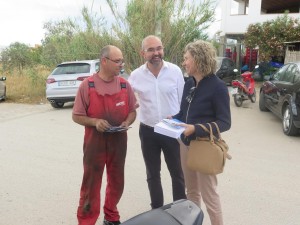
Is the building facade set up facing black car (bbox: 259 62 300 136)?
yes

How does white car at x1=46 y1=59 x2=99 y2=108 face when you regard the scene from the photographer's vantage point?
facing away from the viewer and to the right of the viewer

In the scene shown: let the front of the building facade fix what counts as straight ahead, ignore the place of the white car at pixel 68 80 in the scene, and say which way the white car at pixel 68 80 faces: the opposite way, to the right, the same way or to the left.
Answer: the opposite way

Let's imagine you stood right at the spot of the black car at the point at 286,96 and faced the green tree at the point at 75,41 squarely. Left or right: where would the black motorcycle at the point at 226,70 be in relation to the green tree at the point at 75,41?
right

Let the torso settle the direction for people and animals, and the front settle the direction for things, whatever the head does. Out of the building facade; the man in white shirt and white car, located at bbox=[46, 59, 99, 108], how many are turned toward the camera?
2

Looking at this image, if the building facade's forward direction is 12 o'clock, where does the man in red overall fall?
The man in red overall is roughly at 12 o'clock from the building facade.
